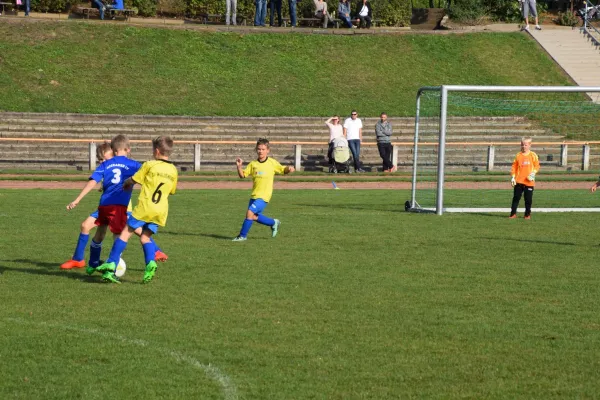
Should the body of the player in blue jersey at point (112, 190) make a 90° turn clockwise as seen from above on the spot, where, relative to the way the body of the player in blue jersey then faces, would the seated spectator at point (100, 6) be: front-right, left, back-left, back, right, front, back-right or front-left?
left

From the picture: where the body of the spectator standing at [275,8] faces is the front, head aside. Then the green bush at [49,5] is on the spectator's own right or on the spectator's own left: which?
on the spectator's own right

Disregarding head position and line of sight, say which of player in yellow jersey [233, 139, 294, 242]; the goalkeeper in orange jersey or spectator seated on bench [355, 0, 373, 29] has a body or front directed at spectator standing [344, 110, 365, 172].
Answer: spectator seated on bench [355, 0, 373, 29]

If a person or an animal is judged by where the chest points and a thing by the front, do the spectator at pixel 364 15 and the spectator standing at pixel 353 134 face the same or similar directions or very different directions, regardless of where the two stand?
same or similar directions

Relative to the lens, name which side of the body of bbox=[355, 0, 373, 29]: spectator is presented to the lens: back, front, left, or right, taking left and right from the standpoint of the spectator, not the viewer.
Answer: front

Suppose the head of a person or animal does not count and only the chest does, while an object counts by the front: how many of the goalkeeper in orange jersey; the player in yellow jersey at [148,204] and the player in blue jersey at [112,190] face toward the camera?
1

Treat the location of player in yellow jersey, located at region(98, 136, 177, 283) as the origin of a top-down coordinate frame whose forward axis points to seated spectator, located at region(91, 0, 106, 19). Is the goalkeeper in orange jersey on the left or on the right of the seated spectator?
right

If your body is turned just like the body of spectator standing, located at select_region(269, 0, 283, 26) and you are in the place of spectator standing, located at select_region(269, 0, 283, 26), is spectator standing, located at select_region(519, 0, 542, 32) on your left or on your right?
on your left

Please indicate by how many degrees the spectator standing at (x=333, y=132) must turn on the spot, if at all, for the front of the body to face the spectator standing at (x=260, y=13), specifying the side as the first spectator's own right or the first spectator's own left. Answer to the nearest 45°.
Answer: approximately 180°

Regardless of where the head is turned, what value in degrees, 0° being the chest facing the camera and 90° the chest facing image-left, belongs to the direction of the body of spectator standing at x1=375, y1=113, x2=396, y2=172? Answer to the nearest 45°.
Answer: approximately 0°

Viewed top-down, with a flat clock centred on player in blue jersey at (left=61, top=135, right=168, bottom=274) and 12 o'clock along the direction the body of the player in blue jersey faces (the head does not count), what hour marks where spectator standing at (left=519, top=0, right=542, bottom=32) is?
The spectator standing is roughly at 1 o'clock from the player in blue jersey.

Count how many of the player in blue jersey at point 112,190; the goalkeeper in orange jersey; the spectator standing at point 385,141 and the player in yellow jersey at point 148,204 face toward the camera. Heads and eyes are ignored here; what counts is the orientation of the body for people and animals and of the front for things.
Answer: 2

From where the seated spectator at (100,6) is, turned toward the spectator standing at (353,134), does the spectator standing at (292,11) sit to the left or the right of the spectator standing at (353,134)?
left

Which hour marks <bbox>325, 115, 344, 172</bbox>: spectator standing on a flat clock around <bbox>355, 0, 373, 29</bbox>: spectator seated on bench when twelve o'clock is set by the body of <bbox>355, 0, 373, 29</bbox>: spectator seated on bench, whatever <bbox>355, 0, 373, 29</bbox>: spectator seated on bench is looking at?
<bbox>325, 115, 344, 172</bbox>: spectator standing is roughly at 12 o'clock from <bbox>355, 0, 373, 29</bbox>: spectator seated on bench.

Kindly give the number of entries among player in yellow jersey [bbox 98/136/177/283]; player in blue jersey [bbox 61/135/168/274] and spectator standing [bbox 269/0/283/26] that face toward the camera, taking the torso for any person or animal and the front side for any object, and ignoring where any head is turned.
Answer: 1

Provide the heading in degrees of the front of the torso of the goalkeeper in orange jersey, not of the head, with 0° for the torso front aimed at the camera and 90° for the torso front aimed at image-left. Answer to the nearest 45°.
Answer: approximately 0°
